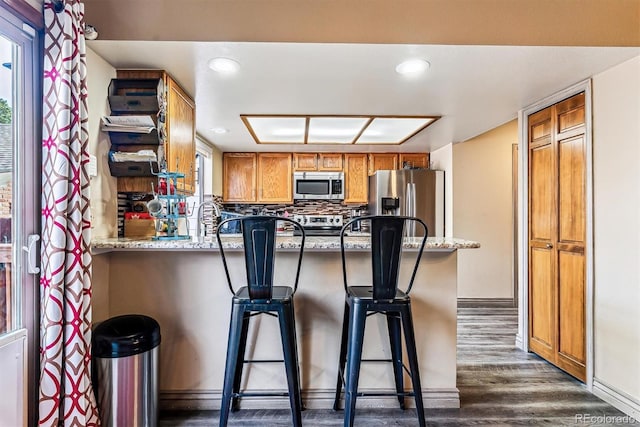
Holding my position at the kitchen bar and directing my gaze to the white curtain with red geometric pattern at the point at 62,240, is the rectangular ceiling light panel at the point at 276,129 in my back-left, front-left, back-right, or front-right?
back-right

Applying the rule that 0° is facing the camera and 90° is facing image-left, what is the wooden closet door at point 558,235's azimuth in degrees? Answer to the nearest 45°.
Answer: approximately 45°

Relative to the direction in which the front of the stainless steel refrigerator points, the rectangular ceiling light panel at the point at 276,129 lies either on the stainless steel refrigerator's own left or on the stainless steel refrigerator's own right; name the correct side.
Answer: on the stainless steel refrigerator's own right

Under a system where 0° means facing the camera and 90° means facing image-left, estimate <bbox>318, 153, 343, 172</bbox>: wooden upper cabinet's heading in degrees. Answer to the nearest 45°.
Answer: approximately 0°

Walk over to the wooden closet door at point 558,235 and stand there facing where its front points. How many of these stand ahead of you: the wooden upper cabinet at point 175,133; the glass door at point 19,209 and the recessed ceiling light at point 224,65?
3

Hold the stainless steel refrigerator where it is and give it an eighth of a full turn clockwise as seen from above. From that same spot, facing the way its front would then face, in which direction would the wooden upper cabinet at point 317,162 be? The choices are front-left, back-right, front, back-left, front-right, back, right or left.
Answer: front-right

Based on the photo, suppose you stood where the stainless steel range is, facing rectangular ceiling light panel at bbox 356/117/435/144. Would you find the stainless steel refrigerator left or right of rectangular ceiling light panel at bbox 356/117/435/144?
left

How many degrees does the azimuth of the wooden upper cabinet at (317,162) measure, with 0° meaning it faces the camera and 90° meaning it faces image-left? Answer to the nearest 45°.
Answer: approximately 0°
